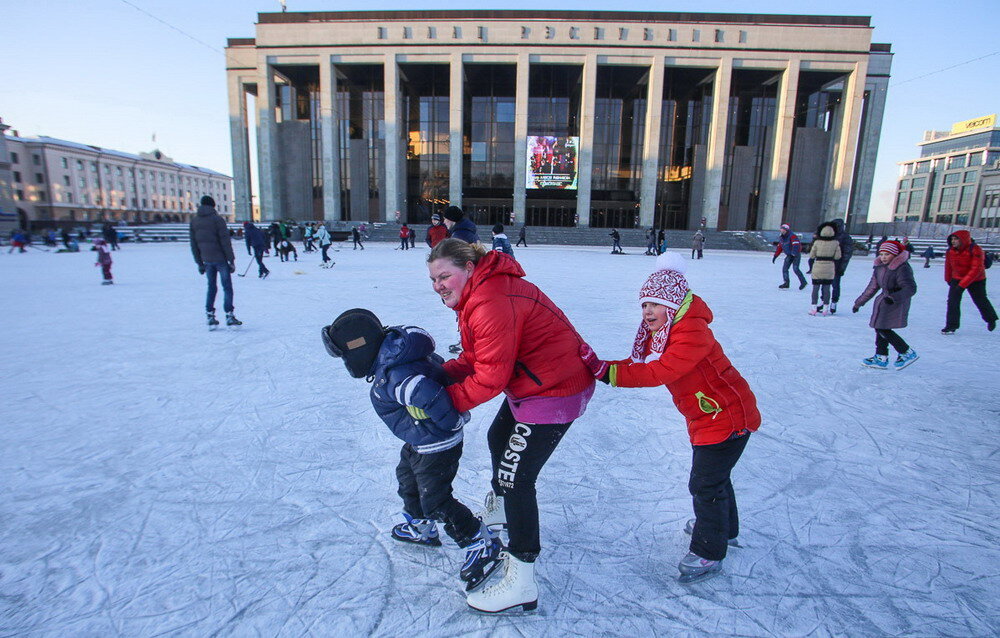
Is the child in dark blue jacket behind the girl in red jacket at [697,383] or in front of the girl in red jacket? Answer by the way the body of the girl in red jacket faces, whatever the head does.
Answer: in front

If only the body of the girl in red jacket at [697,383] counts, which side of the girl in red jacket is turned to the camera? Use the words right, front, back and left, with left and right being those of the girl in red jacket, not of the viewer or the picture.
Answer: left

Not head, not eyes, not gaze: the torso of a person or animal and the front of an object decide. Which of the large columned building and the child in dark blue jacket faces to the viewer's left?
the child in dark blue jacket

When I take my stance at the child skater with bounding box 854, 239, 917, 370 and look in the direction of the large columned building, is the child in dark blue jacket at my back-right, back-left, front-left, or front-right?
back-left

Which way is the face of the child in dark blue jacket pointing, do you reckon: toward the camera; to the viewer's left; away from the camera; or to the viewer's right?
to the viewer's left

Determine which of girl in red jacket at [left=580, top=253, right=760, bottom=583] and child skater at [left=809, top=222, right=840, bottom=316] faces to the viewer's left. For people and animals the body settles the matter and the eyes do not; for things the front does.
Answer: the girl in red jacket

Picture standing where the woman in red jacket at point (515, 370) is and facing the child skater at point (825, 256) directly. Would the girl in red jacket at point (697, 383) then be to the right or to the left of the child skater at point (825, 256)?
right

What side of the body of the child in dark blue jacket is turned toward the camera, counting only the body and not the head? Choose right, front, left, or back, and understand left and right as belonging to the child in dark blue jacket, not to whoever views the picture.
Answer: left

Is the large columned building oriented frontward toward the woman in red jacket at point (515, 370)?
yes

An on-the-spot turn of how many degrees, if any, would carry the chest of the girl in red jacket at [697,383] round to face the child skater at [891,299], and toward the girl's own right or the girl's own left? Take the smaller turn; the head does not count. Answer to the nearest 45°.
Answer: approximately 135° to the girl's own right

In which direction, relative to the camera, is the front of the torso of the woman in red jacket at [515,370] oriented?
to the viewer's left
